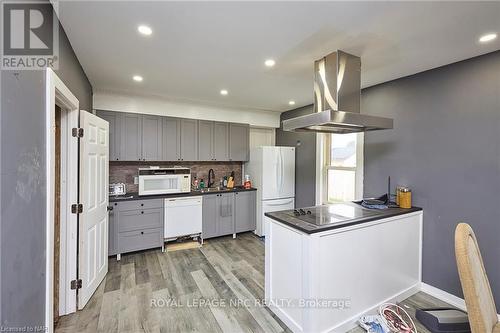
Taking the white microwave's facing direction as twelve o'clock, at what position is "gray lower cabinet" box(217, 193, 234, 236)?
The gray lower cabinet is roughly at 9 o'clock from the white microwave.

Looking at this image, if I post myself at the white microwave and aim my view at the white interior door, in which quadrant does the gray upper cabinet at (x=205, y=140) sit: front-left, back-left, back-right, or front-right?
back-left

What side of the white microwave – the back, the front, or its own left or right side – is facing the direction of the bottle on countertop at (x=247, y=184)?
left

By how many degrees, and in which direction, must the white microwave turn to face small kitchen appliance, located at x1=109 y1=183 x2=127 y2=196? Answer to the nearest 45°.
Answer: approximately 90° to its right

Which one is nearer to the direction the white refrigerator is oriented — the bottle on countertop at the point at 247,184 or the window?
the window
